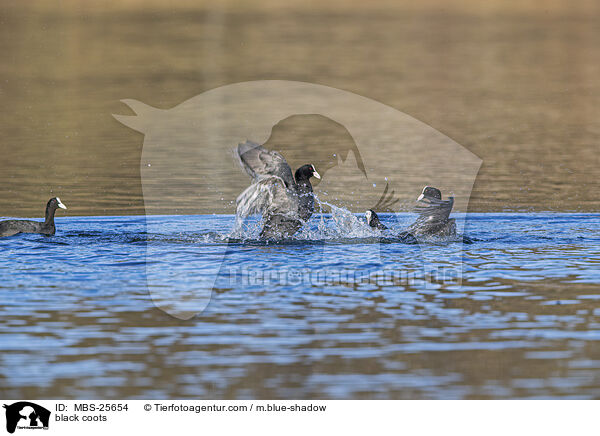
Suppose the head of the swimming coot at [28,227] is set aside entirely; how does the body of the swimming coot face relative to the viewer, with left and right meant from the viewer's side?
facing to the right of the viewer

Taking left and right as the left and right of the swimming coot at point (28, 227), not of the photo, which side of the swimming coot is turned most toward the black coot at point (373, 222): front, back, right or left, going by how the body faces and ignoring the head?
front
